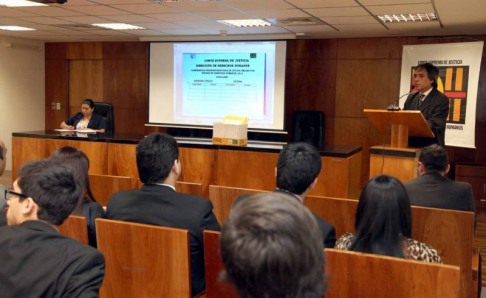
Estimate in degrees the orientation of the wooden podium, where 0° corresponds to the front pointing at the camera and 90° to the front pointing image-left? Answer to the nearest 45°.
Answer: approximately 45°

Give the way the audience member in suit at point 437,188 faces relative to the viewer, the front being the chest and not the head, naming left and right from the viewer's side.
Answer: facing away from the viewer

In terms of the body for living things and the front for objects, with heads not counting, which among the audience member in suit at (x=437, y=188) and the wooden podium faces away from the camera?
the audience member in suit

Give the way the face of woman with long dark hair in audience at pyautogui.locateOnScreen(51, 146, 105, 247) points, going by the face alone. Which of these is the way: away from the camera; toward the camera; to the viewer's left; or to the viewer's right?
away from the camera

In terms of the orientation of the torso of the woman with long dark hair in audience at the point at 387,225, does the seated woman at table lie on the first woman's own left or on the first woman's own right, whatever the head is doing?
on the first woman's own left

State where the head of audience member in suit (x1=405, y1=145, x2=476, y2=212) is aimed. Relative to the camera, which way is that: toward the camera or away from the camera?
away from the camera

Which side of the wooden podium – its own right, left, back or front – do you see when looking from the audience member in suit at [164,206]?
front

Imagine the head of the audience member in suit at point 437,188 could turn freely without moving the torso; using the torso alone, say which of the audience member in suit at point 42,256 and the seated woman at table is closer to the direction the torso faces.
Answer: the seated woman at table

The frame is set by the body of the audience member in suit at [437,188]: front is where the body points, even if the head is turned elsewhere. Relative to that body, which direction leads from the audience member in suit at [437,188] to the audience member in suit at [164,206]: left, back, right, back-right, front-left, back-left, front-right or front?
back-left

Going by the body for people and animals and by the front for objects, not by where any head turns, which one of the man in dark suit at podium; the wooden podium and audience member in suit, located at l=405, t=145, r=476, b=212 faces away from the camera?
the audience member in suit

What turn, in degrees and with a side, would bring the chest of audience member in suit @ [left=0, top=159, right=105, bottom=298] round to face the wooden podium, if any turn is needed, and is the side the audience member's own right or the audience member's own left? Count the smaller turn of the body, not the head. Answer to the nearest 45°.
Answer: approximately 90° to the audience member's own right

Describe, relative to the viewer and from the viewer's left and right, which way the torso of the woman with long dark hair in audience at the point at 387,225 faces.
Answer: facing away from the viewer
